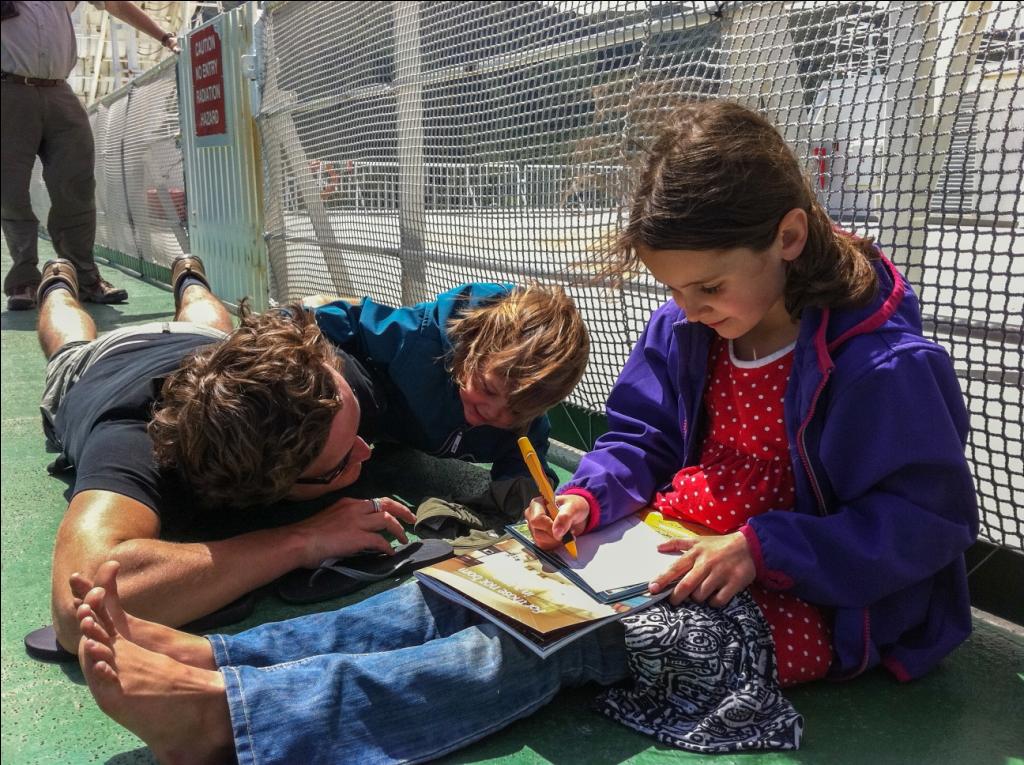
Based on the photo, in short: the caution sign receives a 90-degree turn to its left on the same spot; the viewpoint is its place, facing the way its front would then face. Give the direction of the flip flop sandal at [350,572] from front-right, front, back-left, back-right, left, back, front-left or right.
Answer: front-right

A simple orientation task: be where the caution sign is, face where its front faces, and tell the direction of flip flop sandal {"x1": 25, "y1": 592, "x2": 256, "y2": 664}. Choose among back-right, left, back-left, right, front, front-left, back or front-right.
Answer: front-left

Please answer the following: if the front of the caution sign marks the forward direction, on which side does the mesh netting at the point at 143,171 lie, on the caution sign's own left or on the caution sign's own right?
on the caution sign's own right

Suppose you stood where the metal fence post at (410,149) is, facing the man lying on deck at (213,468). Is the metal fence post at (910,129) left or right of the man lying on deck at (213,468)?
left

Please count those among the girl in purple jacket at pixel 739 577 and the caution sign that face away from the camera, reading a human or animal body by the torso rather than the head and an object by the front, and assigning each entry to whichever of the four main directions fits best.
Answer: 0

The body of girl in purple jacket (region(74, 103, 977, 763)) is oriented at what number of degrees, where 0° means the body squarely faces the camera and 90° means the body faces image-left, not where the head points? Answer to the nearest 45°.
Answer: approximately 45°

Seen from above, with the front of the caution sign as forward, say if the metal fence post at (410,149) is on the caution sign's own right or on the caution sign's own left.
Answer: on the caution sign's own left

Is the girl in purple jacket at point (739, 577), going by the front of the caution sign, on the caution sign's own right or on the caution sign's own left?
on the caution sign's own left

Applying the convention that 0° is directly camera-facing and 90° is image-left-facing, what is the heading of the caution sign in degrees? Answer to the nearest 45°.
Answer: approximately 45°

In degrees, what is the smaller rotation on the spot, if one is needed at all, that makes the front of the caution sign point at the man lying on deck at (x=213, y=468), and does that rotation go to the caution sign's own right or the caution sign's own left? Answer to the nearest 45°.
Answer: approximately 45° to the caution sign's own left

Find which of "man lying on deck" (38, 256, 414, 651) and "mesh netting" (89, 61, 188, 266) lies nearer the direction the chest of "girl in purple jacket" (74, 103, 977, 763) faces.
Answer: the man lying on deck
